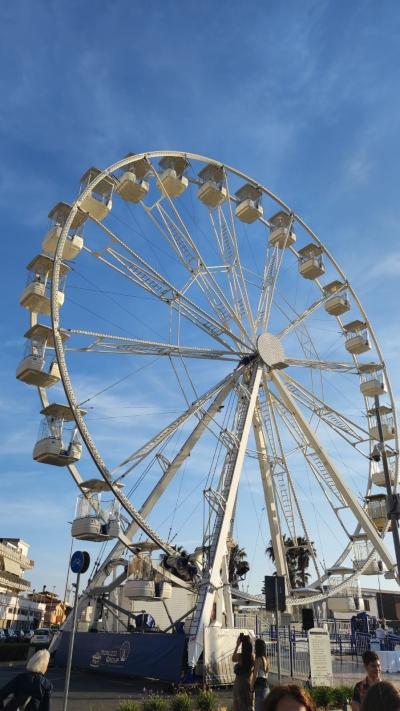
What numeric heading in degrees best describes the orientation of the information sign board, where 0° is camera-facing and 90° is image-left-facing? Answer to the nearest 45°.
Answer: approximately 0°

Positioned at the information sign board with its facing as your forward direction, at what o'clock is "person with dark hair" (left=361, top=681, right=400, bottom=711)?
The person with dark hair is roughly at 12 o'clock from the information sign board.

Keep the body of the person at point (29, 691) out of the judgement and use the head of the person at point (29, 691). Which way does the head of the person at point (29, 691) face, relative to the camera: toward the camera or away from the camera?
away from the camera

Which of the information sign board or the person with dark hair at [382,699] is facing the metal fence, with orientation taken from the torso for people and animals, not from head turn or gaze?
the person with dark hair

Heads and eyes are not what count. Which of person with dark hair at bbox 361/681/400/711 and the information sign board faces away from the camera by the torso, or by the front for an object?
the person with dark hair

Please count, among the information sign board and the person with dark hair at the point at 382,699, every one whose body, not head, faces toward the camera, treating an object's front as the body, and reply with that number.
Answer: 1

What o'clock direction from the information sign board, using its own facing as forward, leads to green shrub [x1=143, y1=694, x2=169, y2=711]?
The green shrub is roughly at 1 o'clock from the information sign board.

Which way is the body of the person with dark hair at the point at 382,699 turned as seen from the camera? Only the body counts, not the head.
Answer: away from the camera

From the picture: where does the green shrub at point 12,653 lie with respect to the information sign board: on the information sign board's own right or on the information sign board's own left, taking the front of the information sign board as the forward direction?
on the information sign board's own right

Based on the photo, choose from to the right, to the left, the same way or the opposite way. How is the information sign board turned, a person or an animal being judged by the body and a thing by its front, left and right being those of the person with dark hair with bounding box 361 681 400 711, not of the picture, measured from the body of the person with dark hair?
the opposite way

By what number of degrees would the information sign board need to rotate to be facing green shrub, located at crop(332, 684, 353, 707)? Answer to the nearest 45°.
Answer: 0° — it already faces it
